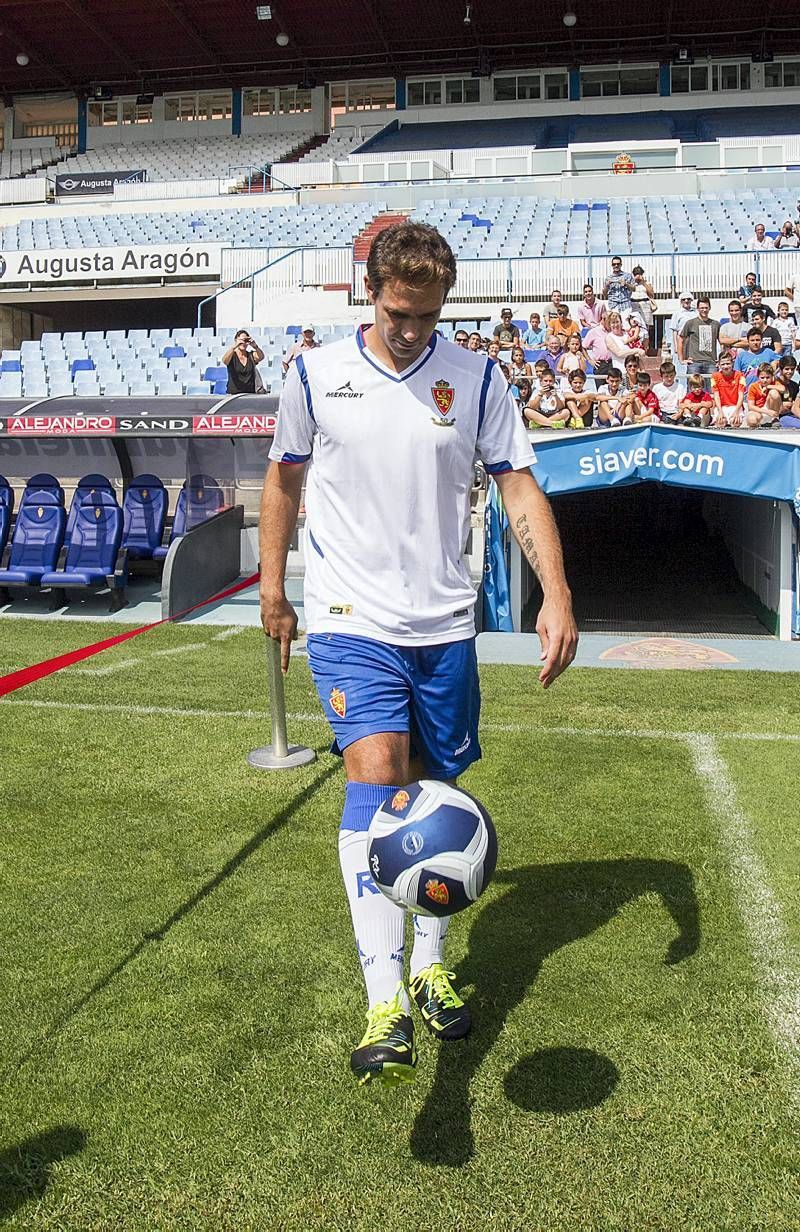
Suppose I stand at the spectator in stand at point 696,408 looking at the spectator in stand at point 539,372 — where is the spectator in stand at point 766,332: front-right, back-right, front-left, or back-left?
back-right

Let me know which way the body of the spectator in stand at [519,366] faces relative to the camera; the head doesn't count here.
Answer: toward the camera

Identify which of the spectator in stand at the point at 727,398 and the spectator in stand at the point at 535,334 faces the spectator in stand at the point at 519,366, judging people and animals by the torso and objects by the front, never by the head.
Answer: the spectator in stand at the point at 535,334

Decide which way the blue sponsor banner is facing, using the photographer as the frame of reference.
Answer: facing the viewer

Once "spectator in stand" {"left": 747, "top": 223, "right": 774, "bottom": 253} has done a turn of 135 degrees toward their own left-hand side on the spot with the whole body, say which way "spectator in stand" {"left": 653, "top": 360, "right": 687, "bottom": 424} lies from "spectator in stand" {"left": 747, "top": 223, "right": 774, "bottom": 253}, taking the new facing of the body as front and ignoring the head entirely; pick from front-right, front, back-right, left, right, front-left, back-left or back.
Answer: back-right

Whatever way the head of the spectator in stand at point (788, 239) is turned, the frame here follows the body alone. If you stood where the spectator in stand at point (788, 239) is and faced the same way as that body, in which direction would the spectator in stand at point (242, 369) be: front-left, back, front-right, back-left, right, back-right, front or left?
front-right

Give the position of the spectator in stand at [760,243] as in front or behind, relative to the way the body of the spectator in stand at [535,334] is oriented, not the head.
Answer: behind

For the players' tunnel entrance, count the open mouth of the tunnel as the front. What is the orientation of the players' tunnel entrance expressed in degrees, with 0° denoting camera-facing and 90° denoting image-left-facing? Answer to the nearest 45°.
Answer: approximately 0°

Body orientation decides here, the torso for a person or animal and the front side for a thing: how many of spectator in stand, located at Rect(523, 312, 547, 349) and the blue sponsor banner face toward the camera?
2

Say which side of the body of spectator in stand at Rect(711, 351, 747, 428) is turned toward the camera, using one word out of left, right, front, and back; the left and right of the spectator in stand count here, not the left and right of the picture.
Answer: front

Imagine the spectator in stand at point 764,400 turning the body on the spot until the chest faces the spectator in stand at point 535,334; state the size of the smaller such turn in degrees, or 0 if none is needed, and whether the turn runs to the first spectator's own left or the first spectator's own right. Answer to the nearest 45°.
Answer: approximately 135° to the first spectator's own right

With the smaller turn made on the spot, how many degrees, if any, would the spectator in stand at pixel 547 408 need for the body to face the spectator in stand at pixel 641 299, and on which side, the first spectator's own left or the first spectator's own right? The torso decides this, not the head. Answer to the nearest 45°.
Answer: approximately 180°

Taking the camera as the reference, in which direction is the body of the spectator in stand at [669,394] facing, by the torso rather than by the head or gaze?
toward the camera

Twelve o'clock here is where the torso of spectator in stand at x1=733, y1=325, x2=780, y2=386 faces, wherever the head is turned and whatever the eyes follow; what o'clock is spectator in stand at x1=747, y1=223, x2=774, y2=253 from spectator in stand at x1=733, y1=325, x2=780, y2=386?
spectator in stand at x1=747, y1=223, x2=774, y2=253 is roughly at 6 o'clock from spectator in stand at x1=733, y1=325, x2=780, y2=386.

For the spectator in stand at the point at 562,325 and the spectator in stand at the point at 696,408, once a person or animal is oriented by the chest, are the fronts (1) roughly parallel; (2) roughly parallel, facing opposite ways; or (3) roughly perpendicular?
roughly parallel

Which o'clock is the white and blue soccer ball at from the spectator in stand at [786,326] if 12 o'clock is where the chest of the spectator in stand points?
The white and blue soccer ball is roughly at 12 o'clock from the spectator in stand.
